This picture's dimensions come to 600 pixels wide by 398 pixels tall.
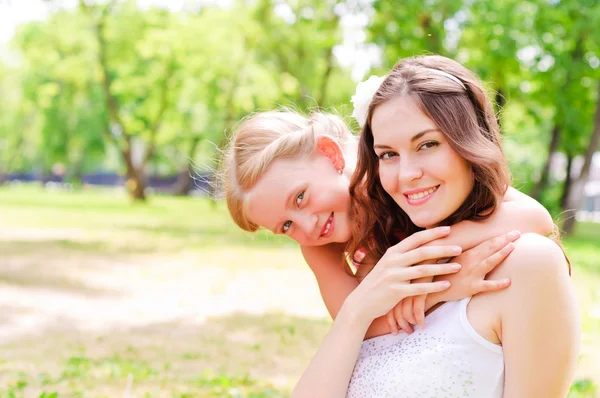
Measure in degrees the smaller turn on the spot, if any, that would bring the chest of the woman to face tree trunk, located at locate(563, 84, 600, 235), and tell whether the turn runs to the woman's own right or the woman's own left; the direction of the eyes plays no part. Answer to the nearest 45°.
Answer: approximately 135° to the woman's own right

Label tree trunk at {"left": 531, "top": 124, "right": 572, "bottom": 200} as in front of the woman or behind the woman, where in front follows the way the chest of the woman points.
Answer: behind

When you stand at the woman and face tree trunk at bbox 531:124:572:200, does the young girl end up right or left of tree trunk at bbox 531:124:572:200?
left

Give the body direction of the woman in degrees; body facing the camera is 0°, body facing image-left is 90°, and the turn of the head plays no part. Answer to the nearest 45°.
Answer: approximately 45°

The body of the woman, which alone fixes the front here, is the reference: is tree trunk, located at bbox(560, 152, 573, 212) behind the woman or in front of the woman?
behind

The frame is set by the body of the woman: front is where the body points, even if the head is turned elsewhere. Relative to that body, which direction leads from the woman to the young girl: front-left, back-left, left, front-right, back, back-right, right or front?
right
